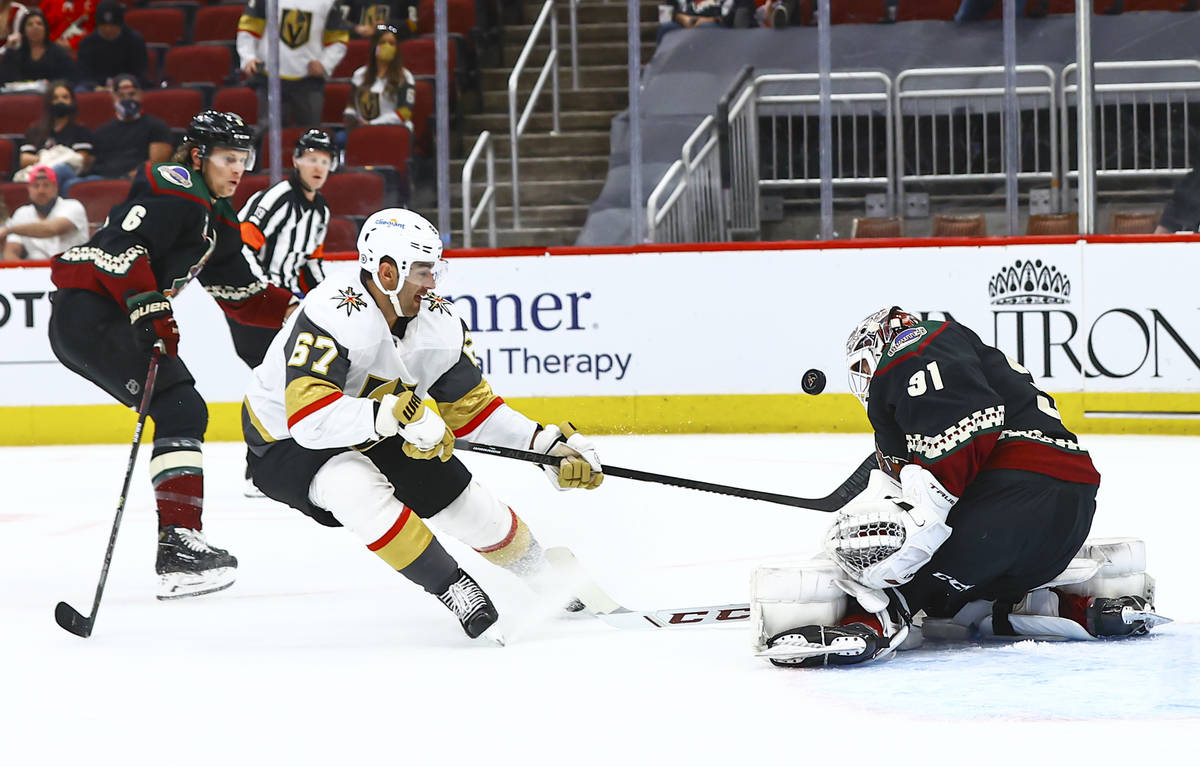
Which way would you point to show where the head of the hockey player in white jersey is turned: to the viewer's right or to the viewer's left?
to the viewer's right

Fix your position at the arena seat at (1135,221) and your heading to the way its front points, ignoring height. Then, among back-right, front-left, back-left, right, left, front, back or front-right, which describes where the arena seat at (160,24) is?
right

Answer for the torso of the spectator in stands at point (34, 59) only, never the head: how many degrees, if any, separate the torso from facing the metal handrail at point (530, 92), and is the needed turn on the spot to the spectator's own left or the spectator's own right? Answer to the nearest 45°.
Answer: approximately 45° to the spectator's own left

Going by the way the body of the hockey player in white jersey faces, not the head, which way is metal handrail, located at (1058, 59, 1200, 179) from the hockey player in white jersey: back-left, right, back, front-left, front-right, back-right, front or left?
left

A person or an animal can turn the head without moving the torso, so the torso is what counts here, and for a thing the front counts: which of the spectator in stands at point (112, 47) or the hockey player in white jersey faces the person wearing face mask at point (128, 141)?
the spectator in stands

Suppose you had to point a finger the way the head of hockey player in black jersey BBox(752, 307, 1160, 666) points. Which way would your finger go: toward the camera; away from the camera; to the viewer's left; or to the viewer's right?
to the viewer's left

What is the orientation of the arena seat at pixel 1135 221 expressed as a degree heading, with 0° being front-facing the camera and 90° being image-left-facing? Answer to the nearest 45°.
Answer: approximately 0°

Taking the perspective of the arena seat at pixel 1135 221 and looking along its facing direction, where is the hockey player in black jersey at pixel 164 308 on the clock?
The hockey player in black jersey is roughly at 1 o'clock from the arena seat.

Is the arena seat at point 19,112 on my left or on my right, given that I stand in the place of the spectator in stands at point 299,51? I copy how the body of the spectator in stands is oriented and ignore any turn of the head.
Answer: on my right

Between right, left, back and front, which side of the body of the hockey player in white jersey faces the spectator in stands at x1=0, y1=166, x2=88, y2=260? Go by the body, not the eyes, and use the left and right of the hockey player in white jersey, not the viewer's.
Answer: back

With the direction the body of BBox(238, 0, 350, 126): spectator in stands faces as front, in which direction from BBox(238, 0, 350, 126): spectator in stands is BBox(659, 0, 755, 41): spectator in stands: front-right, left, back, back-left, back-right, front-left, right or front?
left

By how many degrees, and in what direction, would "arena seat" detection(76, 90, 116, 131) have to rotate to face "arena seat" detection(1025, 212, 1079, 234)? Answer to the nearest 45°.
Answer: approximately 45° to its left
